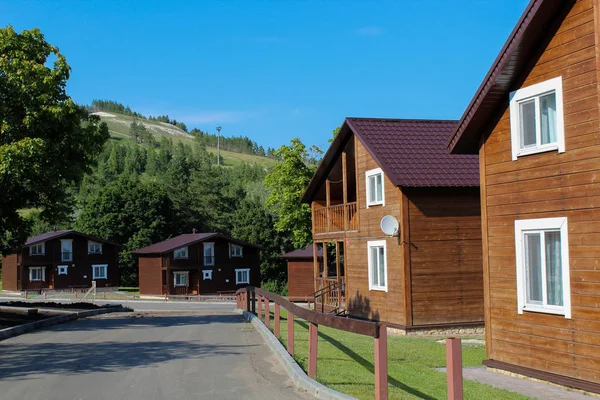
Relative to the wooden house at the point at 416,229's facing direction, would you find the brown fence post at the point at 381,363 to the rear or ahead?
ahead

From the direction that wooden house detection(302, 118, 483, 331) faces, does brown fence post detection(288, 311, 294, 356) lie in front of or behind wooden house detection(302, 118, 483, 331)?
in front

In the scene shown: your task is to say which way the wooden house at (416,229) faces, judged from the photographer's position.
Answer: facing the viewer and to the left of the viewer

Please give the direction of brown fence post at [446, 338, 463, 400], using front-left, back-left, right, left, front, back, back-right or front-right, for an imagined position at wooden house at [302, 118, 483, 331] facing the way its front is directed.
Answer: front-left

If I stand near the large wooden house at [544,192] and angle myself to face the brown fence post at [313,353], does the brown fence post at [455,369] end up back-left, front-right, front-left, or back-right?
front-left

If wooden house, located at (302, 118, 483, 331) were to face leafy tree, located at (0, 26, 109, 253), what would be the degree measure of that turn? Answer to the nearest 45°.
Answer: approximately 45° to its right

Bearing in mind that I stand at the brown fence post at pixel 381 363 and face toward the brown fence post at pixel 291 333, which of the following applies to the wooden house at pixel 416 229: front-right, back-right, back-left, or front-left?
front-right

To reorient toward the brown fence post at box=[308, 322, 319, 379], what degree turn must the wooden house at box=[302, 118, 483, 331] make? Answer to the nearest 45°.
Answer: approximately 45° to its left
